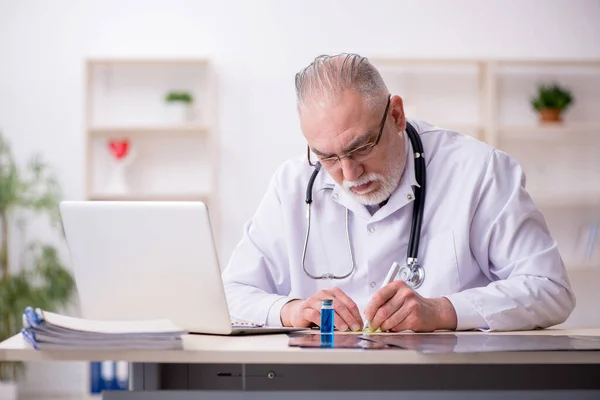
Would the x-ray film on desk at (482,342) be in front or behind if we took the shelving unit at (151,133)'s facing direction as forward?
in front

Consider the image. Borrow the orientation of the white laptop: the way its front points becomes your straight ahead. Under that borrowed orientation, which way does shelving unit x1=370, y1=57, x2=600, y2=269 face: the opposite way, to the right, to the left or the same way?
the opposite way

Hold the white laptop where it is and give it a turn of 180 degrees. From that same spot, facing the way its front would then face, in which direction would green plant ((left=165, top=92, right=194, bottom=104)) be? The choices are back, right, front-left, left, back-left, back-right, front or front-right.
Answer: back-right

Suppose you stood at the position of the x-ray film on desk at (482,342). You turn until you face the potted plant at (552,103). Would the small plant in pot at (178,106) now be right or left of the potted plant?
left

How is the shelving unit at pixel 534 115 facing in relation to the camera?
toward the camera

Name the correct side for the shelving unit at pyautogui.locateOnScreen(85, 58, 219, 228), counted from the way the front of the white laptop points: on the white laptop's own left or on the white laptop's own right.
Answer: on the white laptop's own left

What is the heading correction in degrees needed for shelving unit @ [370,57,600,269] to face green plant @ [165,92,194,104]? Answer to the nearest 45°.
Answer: approximately 90° to its right

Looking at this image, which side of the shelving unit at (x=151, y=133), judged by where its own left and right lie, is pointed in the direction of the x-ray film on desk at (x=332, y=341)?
front

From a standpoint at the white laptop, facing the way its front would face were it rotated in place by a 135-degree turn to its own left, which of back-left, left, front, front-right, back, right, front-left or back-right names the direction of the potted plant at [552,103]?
back-right

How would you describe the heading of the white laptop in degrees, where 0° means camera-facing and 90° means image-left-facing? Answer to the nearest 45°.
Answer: approximately 225°
